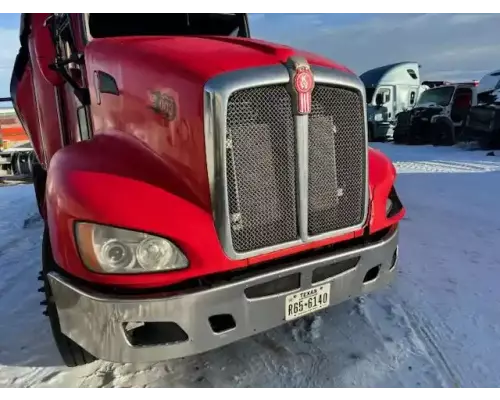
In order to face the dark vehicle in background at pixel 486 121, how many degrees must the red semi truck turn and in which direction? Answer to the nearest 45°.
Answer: approximately 90° to its left

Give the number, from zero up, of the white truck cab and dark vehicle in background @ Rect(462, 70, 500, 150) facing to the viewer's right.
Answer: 0

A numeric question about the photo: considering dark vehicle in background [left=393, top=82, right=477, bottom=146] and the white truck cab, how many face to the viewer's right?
0

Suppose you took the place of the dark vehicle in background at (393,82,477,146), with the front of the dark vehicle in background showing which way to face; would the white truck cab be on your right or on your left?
on your right

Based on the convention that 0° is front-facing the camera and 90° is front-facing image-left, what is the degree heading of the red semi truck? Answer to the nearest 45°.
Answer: approximately 315°

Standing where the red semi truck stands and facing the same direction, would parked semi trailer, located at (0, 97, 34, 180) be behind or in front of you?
behind

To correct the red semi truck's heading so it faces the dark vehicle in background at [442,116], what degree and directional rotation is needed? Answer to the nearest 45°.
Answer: approximately 90° to its left

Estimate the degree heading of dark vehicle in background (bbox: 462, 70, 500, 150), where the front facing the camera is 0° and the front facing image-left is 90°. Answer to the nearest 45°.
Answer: approximately 45°
